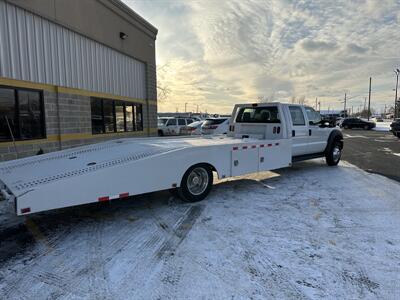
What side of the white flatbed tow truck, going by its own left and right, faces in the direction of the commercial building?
left

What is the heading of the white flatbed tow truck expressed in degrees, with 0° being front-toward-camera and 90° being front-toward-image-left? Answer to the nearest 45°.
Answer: approximately 225°

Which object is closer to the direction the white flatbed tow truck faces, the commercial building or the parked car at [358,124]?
the parked car

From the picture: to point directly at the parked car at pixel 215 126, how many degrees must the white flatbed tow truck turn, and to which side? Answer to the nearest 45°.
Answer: approximately 45° to its left
